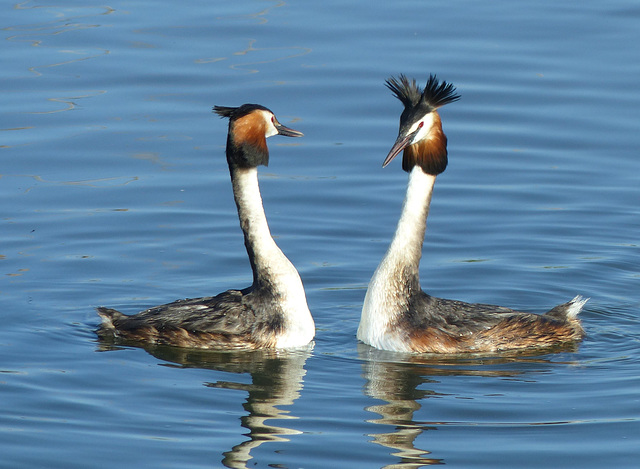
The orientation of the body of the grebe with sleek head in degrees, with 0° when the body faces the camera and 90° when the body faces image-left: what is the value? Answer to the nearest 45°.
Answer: approximately 270°

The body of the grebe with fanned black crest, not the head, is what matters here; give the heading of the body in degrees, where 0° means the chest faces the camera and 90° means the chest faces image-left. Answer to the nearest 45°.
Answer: approximately 90°
